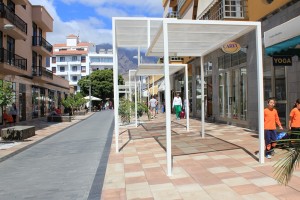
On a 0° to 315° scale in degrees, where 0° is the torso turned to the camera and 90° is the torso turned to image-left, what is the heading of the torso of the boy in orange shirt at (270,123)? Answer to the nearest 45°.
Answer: approximately 0°

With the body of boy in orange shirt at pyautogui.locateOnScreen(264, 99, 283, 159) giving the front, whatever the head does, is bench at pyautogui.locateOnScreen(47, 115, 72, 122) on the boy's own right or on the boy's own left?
on the boy's own right

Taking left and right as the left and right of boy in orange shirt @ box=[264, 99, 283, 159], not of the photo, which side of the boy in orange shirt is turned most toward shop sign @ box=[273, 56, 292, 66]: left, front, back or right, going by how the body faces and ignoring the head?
back

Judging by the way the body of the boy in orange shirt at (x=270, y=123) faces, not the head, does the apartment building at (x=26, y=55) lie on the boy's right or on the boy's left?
on the boy's right

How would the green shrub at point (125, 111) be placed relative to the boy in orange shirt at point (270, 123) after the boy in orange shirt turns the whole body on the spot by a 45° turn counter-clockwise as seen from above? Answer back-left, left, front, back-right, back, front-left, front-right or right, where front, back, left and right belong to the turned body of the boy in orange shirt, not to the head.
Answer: back
